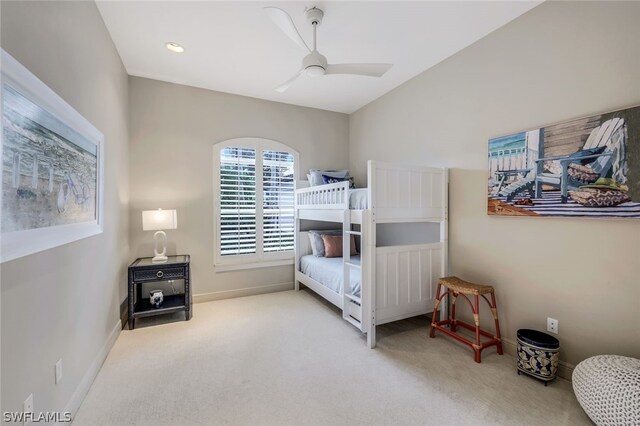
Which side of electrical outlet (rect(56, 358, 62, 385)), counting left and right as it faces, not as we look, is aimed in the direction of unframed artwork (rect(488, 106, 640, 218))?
front

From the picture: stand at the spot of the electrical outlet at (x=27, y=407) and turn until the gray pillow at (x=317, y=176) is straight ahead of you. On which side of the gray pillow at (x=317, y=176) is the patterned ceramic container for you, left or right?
right

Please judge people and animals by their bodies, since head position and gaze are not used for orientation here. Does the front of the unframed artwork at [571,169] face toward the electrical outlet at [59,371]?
yes

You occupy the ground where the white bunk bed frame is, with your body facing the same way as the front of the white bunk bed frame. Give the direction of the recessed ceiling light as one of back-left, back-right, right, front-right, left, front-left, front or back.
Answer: front-right

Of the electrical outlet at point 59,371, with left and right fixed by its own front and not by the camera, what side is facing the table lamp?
left

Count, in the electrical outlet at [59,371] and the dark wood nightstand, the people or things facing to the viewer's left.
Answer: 0

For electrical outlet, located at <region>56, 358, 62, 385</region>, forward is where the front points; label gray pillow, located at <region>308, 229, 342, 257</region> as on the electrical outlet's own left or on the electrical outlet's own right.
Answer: on the electrical outlet's own left

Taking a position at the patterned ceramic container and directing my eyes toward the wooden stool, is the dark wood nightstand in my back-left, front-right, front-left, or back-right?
front-left

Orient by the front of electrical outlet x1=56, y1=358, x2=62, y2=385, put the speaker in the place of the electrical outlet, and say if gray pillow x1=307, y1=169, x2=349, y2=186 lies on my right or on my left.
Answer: on my left

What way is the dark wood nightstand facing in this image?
toward the camera

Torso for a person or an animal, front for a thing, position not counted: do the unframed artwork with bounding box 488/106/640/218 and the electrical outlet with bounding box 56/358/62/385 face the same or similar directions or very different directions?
very different directions

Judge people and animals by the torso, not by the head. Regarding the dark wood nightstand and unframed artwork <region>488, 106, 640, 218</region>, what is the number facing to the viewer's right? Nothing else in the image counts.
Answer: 0

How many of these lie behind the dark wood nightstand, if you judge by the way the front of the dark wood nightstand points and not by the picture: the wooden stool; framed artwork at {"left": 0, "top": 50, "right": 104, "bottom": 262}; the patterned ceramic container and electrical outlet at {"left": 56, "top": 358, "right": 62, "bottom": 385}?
0

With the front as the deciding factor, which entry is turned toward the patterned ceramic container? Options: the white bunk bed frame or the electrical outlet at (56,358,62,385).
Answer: the electrical outlet

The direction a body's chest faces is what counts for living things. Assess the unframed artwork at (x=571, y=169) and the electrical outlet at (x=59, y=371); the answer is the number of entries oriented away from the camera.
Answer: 0

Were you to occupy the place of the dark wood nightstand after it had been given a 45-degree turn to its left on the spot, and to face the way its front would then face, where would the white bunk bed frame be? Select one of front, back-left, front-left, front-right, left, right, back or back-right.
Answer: front

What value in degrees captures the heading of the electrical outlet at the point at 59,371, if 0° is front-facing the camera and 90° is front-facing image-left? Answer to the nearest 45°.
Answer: approximately 315°

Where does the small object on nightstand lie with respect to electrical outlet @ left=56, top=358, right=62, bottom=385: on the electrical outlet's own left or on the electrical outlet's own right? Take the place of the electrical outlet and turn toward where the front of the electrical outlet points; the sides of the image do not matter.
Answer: on the electrical outlet's own left
